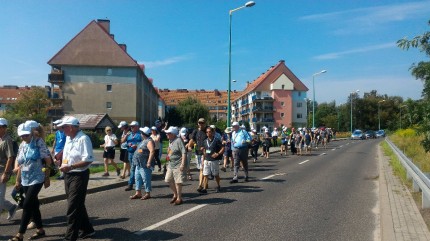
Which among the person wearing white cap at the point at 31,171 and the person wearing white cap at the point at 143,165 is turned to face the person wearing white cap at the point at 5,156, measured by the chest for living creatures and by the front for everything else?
the person wearing white cap at the point at 143,165

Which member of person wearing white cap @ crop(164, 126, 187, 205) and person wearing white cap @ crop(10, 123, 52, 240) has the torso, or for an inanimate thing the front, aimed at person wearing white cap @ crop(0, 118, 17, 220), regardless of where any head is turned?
person wearing white cap @ crop(164, 126, 187, 205)

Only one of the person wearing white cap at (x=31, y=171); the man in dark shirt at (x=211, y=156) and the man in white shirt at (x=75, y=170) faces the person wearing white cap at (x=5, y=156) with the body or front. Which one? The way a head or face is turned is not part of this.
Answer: the man in dark shirt

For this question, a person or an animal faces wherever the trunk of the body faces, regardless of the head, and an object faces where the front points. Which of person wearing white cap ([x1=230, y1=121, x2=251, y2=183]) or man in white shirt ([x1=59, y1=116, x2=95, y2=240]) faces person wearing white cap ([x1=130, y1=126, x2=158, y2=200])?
person wearing white cap ([x1=230, y1=121, x2=251, y2=183])

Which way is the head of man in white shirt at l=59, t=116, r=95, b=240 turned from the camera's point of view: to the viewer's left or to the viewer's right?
to the viewer's left

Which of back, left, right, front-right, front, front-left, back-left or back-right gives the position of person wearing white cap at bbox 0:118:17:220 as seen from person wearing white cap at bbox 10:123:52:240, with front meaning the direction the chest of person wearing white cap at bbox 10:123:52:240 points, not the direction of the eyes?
right

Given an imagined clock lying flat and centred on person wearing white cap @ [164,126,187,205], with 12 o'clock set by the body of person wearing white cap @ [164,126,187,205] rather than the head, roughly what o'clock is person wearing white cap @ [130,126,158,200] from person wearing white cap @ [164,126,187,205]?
person wearing white cap @ [130,126,158,200] is roughly at 3 o'clock from person wearing white cap @ [164,126,187,205].

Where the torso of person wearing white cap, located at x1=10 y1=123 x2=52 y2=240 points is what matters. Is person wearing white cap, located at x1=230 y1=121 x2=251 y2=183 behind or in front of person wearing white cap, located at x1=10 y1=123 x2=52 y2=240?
behind

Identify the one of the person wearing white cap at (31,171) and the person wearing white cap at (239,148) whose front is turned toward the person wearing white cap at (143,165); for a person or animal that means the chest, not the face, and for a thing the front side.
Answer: the person wearing white cap at (239,148)

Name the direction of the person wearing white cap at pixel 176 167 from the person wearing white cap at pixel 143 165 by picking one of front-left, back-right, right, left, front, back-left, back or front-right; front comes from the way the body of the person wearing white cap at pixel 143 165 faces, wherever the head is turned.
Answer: left
